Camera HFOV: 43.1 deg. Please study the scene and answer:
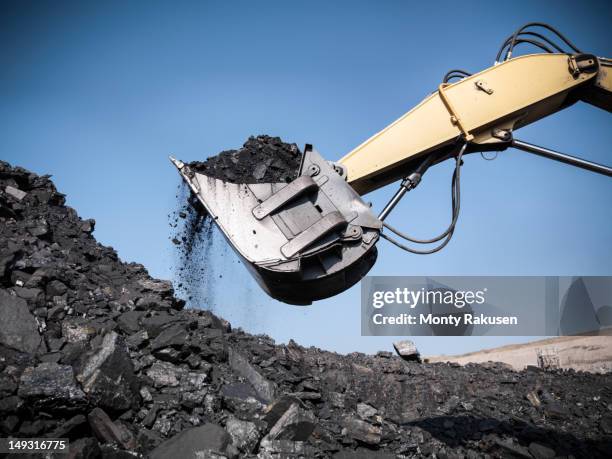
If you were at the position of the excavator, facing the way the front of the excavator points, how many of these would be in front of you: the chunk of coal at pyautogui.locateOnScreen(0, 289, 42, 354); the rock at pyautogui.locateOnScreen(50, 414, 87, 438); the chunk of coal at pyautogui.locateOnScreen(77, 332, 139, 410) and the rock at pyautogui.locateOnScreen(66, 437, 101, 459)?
4

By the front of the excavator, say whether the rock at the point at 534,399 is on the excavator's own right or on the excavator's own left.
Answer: on the excavator's own right

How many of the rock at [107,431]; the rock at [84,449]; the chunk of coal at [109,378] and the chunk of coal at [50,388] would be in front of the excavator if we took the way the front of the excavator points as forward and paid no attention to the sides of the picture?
4

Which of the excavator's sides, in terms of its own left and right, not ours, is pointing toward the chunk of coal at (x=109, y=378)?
front

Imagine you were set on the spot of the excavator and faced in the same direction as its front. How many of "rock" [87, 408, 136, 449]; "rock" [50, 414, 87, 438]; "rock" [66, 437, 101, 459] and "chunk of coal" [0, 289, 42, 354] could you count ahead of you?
4

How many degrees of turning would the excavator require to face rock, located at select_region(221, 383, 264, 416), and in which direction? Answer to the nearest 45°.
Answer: approximately 45° to its left

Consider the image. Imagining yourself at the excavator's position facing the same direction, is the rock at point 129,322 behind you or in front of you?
in front

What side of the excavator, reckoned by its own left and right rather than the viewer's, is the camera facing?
left

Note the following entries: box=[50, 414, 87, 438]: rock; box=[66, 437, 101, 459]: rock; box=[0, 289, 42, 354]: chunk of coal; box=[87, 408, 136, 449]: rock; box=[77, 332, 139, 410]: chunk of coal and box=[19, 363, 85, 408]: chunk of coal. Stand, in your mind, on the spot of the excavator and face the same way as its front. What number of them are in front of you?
6

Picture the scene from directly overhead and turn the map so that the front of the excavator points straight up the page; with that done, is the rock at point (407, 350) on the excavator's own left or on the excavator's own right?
on the excavator's own right

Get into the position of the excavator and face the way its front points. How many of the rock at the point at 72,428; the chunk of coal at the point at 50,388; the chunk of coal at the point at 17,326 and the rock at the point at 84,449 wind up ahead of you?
4

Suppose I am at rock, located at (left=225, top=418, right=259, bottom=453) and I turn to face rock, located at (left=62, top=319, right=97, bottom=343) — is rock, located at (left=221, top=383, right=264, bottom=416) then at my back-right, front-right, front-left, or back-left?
front-right

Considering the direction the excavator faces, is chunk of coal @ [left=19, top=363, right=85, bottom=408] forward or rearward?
forward
